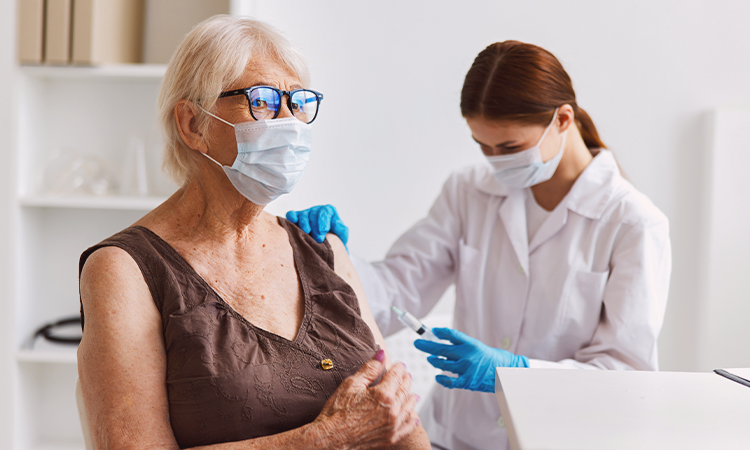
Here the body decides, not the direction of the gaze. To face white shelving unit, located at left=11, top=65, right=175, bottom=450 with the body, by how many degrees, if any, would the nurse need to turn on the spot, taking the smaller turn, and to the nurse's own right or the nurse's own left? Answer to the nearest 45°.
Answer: approximately 45° to the nurse's own right

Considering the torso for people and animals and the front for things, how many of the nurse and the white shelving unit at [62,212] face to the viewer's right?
0

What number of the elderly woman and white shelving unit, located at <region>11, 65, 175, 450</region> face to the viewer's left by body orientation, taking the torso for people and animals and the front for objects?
0

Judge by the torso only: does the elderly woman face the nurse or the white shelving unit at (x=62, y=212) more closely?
the nurse

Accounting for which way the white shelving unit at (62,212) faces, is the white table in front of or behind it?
in front

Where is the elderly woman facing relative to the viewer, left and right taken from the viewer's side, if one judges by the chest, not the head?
facing the viewer and to the right of the viewer

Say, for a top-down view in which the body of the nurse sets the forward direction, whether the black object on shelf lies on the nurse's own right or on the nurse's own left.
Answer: on the nurse's own right

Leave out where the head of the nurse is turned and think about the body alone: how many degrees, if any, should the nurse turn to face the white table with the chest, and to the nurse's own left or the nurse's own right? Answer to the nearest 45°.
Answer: approximately 45° to the nurse's own left

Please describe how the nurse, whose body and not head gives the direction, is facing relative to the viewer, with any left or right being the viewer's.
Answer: facing the viewer and to the left of the viewer

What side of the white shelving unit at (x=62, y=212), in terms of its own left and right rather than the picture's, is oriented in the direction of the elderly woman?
front

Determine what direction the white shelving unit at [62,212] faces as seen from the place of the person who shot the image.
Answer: facing the viewer

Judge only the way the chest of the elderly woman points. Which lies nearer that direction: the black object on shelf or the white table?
the white table

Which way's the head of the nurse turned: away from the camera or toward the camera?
toward the camera

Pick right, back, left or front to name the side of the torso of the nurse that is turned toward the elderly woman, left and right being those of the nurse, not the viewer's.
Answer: front

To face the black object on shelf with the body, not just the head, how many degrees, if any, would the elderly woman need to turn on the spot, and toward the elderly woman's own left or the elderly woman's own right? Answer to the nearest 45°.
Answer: approximately 180°
